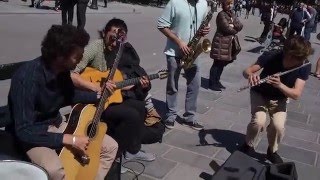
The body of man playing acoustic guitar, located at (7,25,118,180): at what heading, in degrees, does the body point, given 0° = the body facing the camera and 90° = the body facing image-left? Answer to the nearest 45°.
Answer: approximately 315°

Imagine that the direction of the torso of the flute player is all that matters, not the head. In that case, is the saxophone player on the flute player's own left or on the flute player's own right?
on the flute player's own right

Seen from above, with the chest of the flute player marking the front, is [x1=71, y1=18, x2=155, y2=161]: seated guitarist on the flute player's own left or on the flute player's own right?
on the flute player's own right

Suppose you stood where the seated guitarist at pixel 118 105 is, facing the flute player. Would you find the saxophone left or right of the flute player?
left

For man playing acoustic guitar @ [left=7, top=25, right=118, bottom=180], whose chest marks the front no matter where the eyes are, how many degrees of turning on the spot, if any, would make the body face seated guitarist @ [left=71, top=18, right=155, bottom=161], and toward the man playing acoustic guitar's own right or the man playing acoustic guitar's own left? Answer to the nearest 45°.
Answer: approximately 90° to the man playing acoustic guitar's own left

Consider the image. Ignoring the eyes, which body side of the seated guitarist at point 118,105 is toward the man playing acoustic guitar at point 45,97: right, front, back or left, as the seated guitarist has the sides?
right

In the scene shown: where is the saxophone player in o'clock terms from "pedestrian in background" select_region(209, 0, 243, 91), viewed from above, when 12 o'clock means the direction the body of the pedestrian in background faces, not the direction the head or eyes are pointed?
The saxophone player is roughly at 2 o'clock from the pedestrian in background.
